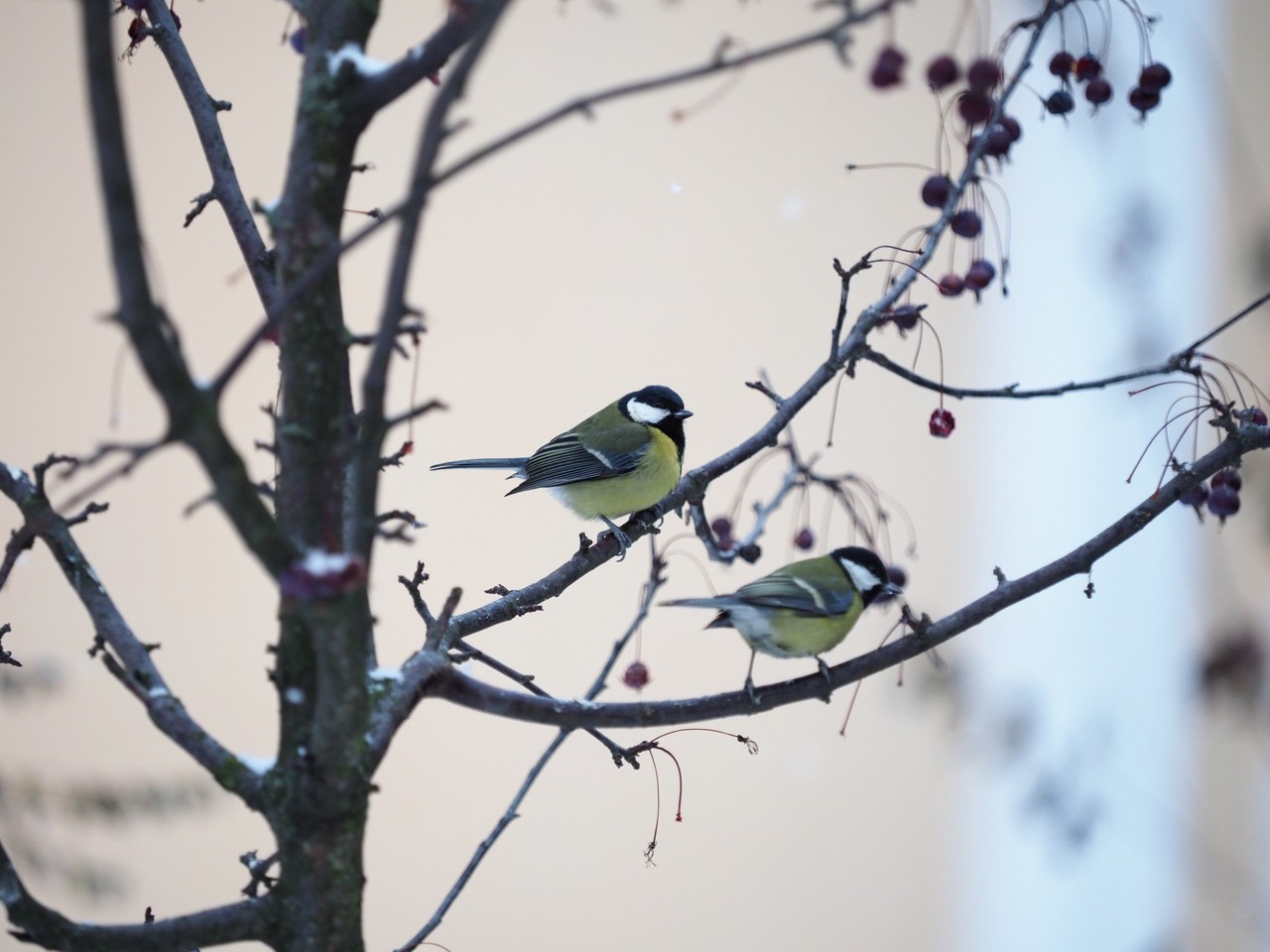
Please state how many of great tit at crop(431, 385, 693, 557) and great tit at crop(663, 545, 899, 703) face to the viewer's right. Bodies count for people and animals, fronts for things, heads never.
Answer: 2

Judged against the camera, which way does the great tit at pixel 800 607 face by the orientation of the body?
to the viewer's right

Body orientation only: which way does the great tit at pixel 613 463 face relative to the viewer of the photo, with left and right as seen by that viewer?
facing to the right of the viewer

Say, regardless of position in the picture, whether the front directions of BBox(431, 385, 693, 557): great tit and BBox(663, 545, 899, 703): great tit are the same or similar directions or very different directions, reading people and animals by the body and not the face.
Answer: same or similar directions

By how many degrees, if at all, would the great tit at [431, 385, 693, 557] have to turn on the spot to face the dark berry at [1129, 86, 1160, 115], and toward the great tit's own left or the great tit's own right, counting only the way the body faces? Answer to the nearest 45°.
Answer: approximately 45° to the great tit's own right
